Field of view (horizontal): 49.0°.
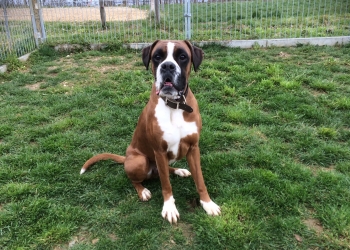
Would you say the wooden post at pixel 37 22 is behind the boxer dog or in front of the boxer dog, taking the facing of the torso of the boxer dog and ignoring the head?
behind

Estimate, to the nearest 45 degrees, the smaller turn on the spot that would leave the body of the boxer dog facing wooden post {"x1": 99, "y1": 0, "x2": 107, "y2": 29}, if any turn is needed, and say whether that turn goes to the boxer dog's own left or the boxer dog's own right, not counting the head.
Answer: approximately 135° to the boxer dog's own left

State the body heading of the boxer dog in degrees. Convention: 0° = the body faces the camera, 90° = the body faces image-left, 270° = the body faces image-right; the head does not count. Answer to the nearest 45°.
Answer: approximately 315°

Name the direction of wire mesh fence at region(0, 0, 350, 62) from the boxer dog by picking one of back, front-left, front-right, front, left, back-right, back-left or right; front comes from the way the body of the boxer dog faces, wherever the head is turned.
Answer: back-left

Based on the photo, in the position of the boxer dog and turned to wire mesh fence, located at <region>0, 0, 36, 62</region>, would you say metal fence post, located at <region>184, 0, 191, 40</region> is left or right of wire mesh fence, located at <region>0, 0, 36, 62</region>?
right

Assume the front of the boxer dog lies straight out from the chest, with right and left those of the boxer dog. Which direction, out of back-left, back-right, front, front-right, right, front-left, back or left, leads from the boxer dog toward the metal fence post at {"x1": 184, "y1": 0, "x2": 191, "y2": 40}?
back-left

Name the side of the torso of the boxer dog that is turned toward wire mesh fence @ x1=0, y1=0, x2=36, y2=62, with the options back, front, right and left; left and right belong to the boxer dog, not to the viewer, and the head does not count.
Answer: back
